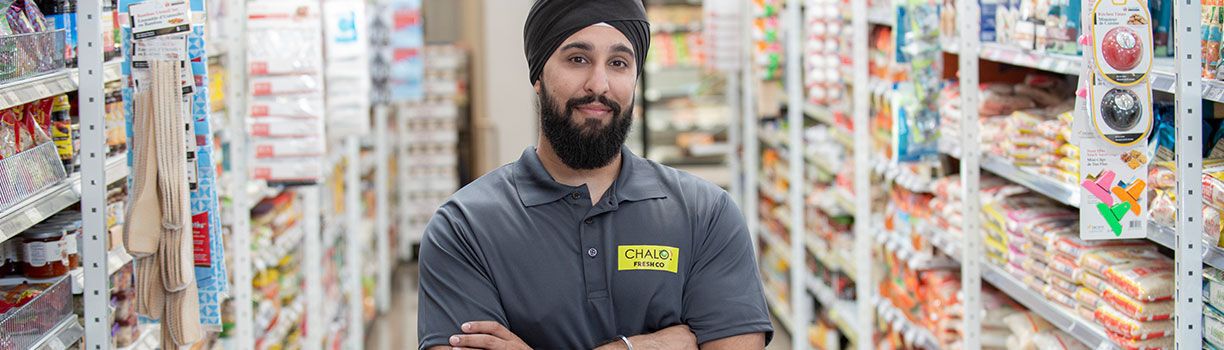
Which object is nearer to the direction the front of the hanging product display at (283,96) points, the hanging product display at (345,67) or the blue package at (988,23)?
the blue package

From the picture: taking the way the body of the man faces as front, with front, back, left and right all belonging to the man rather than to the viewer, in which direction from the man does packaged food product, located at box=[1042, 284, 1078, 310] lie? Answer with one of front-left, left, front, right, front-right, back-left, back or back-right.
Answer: back-left

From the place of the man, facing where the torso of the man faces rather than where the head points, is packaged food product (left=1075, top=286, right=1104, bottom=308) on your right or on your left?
on your left

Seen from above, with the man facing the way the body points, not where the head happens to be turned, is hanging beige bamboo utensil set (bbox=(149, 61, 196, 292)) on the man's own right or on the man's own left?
on the man's own right

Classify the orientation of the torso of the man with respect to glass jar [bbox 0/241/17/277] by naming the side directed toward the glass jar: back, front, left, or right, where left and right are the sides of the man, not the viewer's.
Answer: right

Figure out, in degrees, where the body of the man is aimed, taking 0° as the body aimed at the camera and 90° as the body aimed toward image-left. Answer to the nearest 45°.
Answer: approximately 0°
